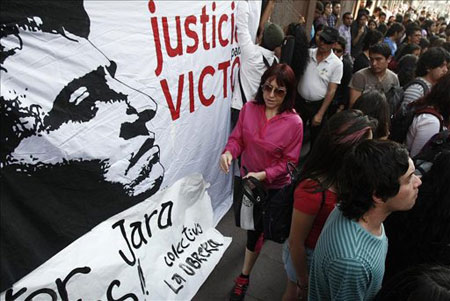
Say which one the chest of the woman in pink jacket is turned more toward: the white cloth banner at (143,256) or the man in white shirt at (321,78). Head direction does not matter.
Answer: the white cloth banner

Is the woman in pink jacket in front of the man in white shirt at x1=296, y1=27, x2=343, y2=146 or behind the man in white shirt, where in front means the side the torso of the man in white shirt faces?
in front

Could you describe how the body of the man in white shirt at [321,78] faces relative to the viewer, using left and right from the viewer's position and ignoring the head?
facing the viewer and to the left of the viewer

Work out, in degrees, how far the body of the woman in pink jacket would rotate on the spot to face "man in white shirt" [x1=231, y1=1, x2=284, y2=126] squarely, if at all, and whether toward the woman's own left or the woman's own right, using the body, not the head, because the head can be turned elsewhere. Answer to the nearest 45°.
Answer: approximately 135° to the woman's own right

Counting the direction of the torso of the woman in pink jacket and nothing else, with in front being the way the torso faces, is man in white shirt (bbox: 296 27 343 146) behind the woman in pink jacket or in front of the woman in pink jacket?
behind

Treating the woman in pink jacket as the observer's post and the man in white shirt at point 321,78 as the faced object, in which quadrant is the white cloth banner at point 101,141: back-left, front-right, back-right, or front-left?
back-left

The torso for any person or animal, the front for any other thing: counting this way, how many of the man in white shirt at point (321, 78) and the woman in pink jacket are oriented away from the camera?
0

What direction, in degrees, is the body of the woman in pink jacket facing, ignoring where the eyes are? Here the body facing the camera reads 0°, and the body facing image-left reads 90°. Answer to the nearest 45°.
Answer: approximately 45°
